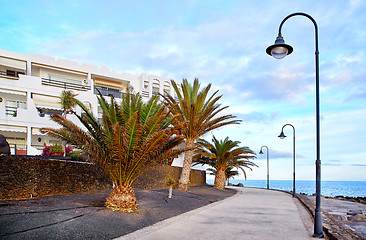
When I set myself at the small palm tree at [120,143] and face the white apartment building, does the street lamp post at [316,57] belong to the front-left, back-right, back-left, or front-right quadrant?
back-right

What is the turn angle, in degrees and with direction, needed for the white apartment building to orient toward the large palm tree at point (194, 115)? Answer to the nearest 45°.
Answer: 0° — it already faces it

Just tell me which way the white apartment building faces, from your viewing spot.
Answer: facing the viewer and to the right of the viewer

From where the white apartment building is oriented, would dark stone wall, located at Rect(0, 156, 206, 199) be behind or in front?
in front

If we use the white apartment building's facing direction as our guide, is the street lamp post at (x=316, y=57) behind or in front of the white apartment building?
in front

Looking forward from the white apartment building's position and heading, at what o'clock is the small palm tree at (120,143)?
The small palm tree is roughly at 1 o'clock from the white apartment building.
